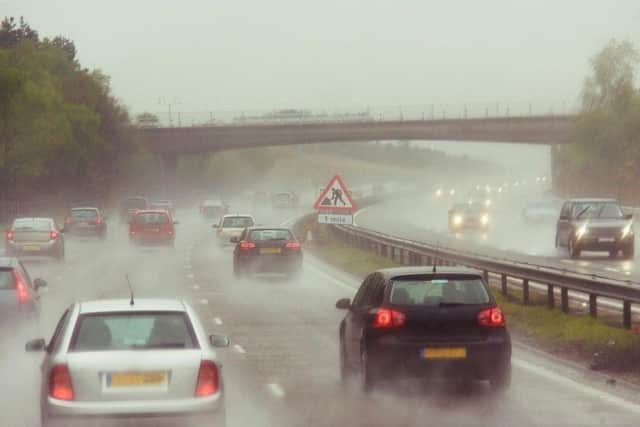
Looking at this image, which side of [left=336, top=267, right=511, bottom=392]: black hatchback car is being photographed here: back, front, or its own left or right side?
back

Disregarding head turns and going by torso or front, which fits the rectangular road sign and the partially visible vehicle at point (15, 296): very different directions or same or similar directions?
very different directions

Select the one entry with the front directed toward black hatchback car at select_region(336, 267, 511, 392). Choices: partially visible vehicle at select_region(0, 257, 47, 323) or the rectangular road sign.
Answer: the rectangular road sign

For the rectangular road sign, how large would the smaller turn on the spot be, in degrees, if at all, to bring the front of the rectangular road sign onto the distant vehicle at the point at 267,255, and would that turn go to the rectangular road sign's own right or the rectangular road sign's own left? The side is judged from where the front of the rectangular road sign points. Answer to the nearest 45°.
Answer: approximately 45° to the rectangular road sign's own right

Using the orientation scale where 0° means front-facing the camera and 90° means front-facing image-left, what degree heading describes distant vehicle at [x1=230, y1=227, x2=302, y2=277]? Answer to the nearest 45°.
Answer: approximately 180°

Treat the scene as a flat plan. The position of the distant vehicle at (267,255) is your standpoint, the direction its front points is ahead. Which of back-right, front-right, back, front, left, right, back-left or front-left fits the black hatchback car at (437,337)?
back

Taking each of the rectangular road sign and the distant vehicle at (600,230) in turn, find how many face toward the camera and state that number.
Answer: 2

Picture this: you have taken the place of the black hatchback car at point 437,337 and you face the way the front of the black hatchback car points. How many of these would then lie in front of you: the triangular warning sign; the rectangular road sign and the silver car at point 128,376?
2

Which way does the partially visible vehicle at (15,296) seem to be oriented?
away from the camera

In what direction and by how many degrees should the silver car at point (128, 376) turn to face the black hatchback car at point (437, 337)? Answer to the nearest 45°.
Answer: approximately 45° to its right

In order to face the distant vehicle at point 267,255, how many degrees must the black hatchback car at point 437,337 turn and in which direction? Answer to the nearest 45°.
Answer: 0° — it already faces it
